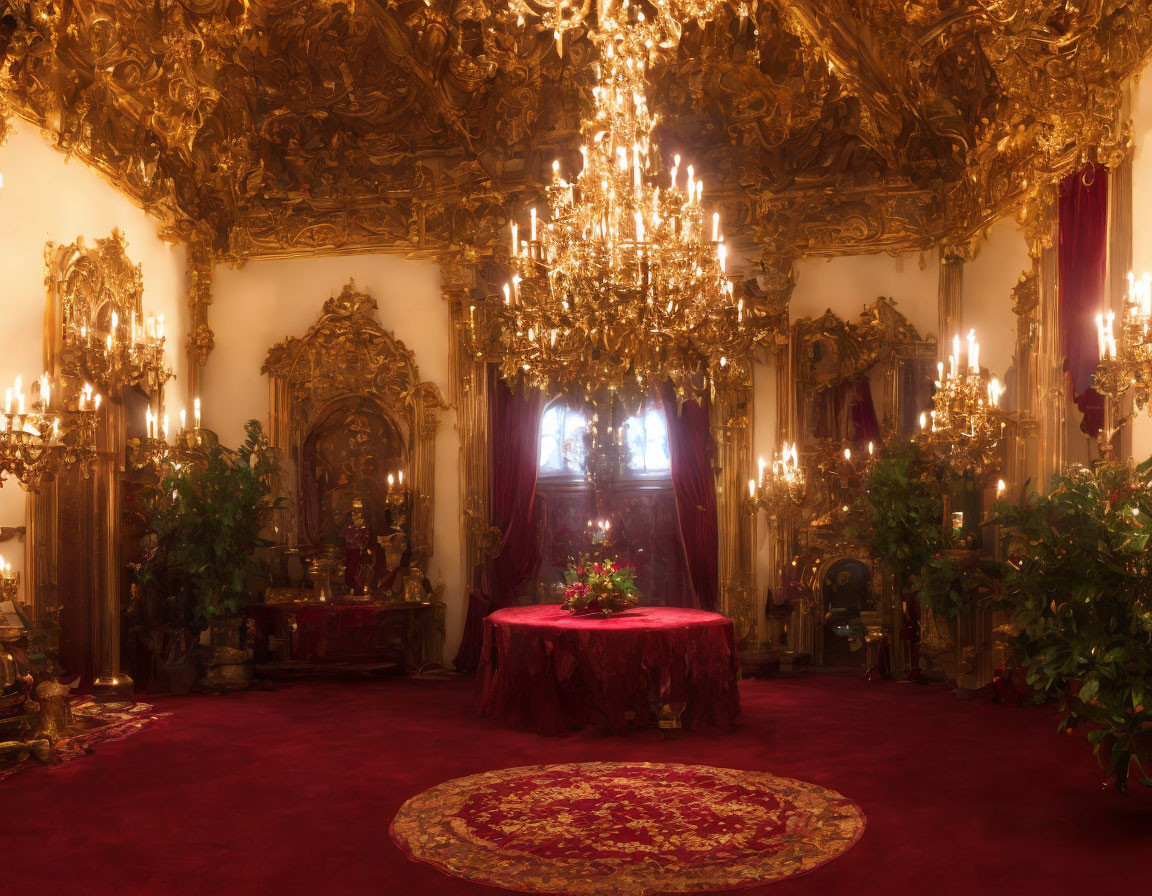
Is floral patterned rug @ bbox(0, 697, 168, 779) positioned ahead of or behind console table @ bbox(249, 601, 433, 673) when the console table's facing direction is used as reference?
ahead

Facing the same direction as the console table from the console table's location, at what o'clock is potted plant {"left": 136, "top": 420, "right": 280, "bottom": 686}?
The potted plant is roughly at 2 o'clock from the console table.

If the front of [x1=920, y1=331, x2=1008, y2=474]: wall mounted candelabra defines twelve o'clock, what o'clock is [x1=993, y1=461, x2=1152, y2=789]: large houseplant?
The large houseplant is roughly at 10 o'clock from the wall mounted candelabra.

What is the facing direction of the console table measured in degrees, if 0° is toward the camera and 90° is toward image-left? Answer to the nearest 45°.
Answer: approximately 0°

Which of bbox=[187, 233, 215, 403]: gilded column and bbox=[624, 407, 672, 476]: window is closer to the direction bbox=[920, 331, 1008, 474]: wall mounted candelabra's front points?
the gilded column

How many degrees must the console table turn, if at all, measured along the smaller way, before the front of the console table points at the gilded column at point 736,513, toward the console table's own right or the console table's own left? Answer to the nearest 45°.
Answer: approximately 90° to the console table's own left

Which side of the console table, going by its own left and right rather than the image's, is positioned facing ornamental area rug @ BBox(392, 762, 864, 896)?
front

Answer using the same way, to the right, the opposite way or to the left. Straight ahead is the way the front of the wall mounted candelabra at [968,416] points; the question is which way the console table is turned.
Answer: to the left

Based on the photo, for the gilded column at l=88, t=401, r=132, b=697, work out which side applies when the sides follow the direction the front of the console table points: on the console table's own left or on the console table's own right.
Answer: on the console table's own right

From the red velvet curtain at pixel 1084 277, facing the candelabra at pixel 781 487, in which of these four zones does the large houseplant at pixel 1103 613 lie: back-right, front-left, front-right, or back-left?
back-left

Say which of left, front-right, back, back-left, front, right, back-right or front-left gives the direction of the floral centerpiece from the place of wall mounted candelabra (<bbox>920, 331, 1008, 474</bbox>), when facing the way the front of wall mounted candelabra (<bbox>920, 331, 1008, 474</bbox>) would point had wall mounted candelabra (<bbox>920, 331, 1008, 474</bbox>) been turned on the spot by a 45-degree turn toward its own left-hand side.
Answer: right

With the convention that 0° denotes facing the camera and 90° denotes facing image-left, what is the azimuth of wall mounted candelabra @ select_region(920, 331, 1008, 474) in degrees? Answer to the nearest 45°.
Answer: approximately 45°

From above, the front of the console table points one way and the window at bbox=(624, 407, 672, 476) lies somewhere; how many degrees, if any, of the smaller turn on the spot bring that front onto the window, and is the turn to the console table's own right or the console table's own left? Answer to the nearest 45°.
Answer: approximately 90° to the console table's own left

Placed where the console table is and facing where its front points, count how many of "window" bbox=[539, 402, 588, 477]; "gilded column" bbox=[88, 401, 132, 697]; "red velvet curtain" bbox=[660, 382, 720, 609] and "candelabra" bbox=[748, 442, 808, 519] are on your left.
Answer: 3

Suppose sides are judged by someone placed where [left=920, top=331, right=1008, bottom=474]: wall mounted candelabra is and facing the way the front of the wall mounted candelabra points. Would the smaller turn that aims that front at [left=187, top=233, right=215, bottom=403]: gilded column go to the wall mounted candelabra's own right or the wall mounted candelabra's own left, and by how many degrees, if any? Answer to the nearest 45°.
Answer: approximately 45° to the wall mounted candelabra's own right
